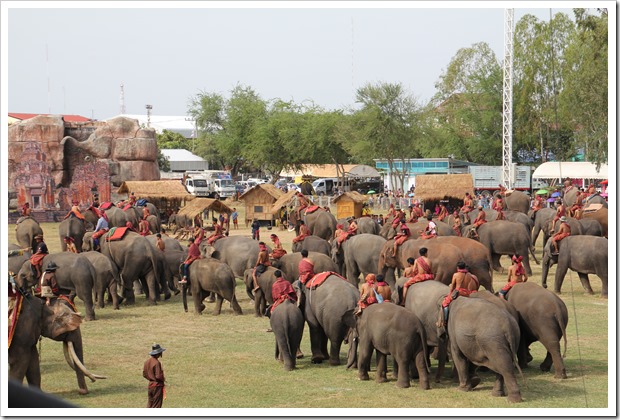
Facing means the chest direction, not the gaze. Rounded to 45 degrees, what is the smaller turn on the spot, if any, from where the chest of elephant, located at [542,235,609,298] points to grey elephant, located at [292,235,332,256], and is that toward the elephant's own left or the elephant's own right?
0° — it already faces it

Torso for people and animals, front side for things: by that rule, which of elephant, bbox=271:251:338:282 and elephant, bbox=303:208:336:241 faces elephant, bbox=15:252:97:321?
elephant, bbox=271:251:338:282

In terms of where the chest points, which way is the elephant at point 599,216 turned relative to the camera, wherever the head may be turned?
to the viewer's left

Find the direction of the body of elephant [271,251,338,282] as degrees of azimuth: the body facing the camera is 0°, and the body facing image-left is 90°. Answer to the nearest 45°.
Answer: approximately 90°

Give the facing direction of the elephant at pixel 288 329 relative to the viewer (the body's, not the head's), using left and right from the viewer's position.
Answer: facing away from the viewer

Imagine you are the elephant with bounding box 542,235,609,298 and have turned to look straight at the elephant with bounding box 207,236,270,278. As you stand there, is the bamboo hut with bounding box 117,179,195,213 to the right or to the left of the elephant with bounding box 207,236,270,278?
right

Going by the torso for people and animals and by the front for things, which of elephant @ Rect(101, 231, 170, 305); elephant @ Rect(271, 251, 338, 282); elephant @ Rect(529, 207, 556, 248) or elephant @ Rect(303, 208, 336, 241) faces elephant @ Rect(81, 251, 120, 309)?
elephant @ Rect(271, 251, 338, 282)

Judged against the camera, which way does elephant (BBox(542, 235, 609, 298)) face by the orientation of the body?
to the viewer's left

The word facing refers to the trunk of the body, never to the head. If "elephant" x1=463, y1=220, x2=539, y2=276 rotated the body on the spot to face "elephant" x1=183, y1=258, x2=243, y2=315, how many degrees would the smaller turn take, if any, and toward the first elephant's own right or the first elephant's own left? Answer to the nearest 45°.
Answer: approximately 45° to the first elephant's own left

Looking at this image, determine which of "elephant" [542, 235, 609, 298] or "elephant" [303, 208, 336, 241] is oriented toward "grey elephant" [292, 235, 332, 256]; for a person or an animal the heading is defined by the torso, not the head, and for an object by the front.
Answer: "elephant" [542, 235, 609, 298]

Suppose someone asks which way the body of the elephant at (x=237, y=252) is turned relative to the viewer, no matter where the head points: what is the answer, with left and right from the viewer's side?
facing to the left of the viewer

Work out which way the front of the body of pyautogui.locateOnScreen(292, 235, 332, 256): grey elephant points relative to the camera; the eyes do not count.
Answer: to the viewer's left
